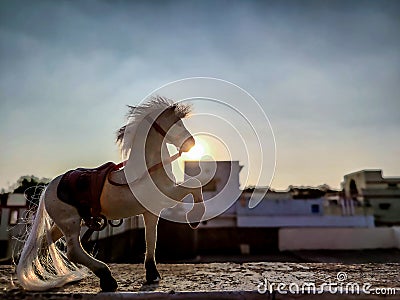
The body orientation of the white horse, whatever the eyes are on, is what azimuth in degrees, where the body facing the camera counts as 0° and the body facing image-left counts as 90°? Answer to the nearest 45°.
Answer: approximately 270°

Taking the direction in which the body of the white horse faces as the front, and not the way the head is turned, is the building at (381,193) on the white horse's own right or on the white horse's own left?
on the white horse's own left

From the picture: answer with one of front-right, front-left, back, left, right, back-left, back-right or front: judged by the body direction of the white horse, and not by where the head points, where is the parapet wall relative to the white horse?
front-left

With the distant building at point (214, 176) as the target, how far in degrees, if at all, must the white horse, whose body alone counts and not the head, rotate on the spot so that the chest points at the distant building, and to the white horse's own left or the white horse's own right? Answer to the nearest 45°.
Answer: approximately 45° to the white horse's own left
